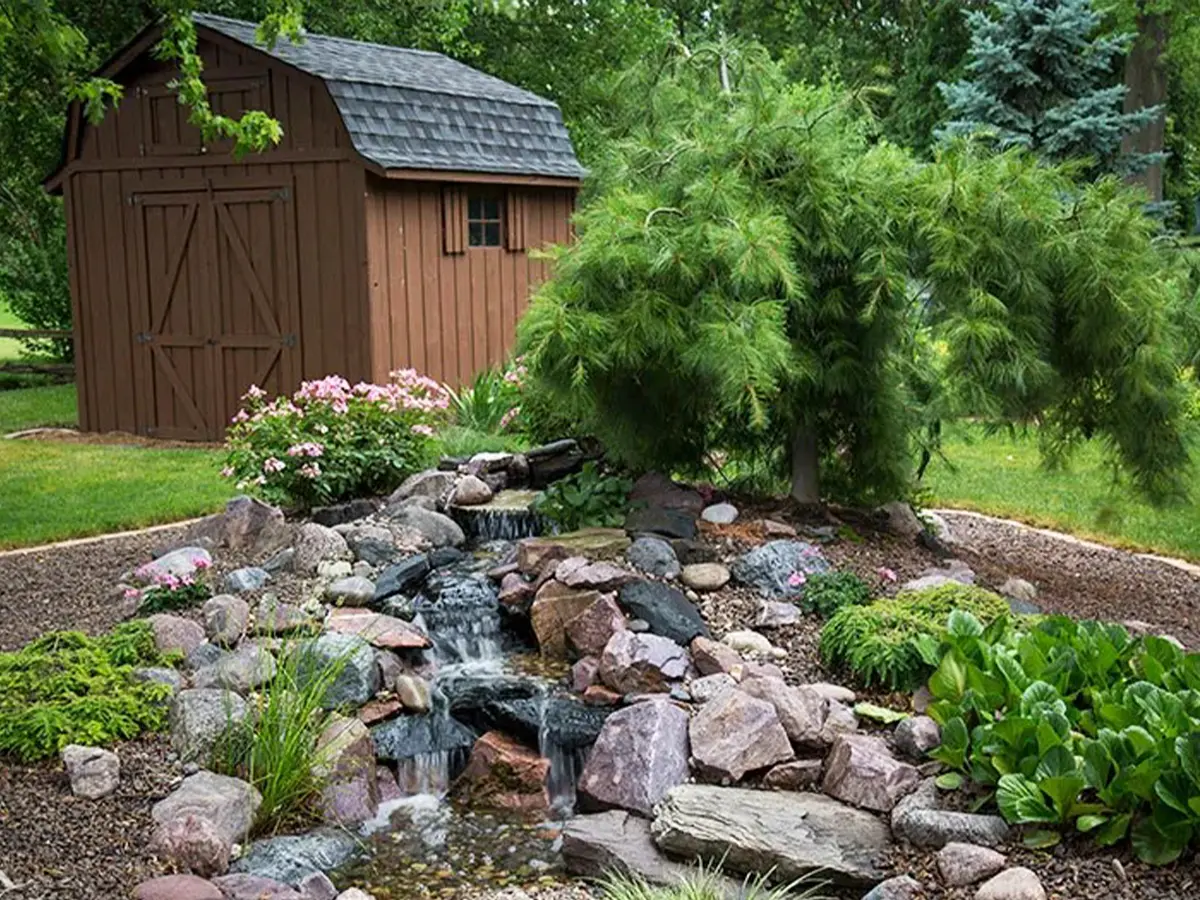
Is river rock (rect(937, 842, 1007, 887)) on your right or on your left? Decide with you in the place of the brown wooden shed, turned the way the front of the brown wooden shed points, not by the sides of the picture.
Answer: on your left

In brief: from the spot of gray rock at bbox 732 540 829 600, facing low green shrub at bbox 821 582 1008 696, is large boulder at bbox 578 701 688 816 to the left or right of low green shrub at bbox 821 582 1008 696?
right

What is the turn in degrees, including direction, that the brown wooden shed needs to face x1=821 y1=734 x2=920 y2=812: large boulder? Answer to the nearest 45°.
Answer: approximately 45° to its left

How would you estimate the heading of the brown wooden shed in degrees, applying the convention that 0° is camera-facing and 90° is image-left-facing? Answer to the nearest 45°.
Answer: approximately 45°

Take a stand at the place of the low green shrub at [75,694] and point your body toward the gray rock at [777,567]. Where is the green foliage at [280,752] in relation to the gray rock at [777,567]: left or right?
right

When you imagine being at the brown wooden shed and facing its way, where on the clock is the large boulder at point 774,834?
The large boulder is roughly at 10 o'clock from the brown wooden shed.

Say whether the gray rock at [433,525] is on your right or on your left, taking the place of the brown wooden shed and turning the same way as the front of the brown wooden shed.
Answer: on your left

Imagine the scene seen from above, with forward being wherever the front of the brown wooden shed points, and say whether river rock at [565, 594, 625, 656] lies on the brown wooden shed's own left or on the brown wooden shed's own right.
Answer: on the brown wooden shed's own left
